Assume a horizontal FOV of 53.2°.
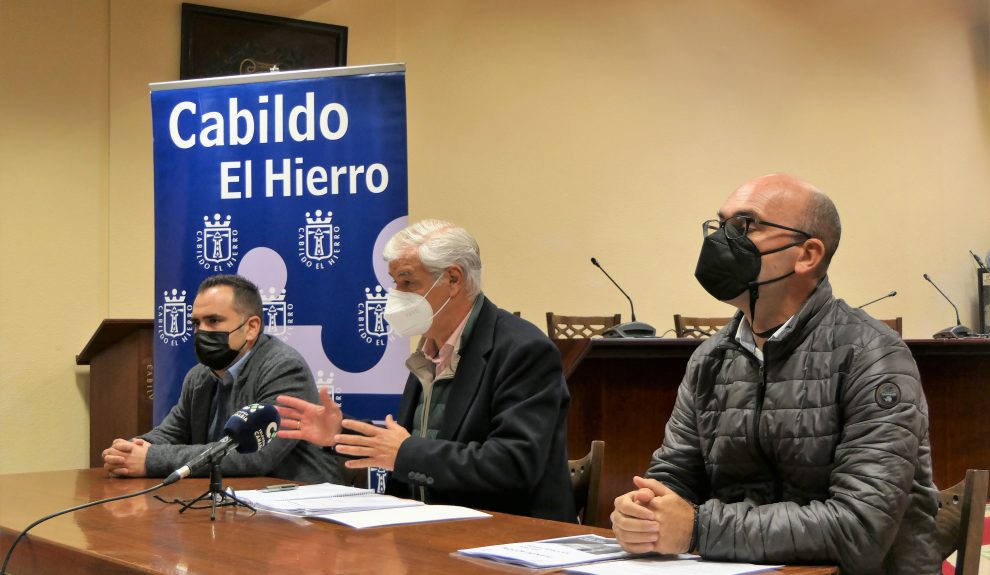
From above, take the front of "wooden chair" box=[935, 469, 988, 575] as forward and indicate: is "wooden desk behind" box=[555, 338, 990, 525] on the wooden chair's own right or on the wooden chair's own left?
on the wooden chair's own right

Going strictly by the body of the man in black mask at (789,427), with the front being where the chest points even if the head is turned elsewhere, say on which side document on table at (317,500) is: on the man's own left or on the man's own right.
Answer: on the man's own right

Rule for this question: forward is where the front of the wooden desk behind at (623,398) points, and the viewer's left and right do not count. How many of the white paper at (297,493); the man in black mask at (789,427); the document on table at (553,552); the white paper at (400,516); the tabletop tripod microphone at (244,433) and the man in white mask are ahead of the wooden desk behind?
6

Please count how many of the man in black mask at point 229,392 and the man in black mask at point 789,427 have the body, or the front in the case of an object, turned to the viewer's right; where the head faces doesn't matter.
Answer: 0

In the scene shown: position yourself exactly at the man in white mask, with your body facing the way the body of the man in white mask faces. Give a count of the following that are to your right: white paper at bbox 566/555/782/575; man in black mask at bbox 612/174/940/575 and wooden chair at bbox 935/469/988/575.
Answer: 0

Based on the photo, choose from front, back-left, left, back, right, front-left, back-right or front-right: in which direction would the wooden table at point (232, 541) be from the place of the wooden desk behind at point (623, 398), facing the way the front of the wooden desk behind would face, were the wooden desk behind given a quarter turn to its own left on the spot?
right

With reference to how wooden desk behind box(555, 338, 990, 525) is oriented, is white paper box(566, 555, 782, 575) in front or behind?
in front

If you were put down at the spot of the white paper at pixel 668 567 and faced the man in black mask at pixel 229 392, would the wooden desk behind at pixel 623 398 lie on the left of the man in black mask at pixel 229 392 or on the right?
right

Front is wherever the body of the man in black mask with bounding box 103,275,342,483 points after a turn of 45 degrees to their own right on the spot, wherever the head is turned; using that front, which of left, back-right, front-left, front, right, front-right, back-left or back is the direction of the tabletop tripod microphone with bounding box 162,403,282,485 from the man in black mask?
left

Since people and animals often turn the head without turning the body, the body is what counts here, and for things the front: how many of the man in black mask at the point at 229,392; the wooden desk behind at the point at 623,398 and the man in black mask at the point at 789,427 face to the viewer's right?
0

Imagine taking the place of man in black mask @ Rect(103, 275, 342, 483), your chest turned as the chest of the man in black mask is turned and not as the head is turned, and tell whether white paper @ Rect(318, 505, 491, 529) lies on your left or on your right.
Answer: on your left

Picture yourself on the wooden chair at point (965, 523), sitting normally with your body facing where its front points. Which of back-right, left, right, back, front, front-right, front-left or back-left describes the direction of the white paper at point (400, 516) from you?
front-right

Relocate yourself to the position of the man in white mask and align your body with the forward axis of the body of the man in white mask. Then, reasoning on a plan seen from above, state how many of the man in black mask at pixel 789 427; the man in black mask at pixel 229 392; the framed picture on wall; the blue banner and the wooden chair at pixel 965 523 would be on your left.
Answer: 2

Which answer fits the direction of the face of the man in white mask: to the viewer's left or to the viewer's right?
to the viewer's left

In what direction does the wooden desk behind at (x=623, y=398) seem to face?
toward the camera

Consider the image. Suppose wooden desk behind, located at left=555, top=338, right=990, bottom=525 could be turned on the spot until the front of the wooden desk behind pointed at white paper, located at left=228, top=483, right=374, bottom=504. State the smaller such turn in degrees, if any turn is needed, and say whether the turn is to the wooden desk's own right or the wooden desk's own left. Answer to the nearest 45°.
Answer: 0° — it already faces it

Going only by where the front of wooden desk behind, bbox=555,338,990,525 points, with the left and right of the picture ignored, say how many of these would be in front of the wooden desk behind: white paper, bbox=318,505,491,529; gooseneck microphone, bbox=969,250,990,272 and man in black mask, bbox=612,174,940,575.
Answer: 2

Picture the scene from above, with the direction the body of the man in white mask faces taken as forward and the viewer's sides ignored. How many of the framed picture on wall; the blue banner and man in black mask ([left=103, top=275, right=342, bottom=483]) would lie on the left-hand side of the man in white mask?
0

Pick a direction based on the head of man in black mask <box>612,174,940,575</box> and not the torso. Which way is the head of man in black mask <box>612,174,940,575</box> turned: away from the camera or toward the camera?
toward the camera

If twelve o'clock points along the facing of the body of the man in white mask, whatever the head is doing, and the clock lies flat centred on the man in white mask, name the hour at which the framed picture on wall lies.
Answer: The framed picture on wall is roughly at 4 o'clock from the man in white mask.

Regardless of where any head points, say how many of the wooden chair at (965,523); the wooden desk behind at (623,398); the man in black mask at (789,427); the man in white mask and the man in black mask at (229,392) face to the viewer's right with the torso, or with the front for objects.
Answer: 0
